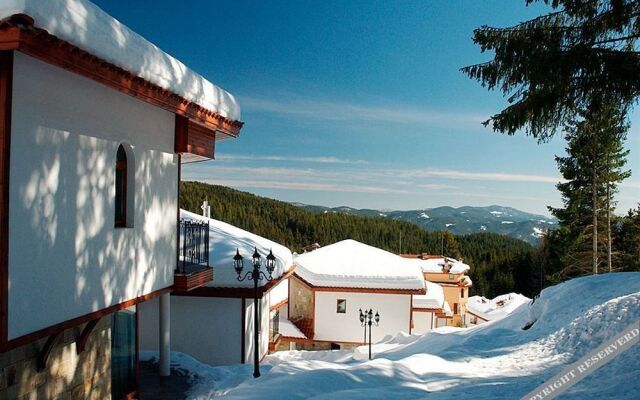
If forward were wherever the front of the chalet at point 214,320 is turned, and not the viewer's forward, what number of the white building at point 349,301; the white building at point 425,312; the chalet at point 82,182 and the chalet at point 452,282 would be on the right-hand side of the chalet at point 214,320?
1
